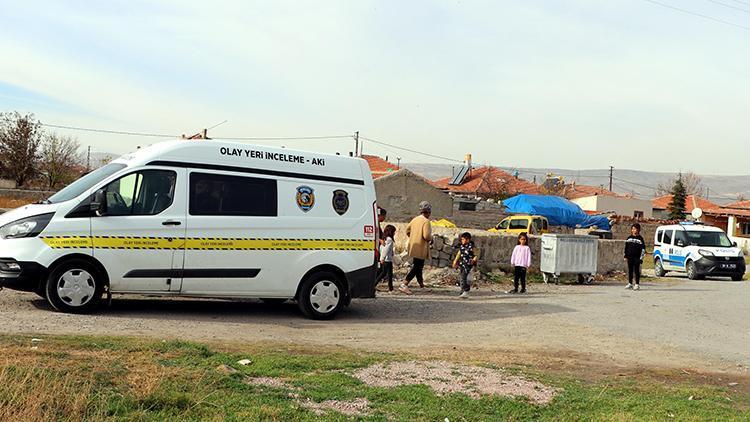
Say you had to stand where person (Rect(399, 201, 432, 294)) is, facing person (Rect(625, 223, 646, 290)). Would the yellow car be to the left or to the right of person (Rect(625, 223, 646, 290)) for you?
left

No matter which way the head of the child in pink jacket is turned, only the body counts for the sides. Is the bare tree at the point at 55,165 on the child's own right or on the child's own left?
on the child's own right

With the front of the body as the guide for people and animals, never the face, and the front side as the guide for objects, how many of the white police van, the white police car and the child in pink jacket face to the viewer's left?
1

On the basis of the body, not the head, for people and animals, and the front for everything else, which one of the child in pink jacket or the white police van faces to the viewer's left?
the white police van

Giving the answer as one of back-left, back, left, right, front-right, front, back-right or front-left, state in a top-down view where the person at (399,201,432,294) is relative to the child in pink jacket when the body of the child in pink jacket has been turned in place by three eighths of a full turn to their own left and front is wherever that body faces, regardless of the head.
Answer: back

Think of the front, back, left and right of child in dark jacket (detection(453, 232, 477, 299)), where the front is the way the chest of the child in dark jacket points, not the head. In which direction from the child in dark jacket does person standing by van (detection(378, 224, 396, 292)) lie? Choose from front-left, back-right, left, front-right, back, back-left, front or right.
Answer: front-right

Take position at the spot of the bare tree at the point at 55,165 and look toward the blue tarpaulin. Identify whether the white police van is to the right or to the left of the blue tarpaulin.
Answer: right

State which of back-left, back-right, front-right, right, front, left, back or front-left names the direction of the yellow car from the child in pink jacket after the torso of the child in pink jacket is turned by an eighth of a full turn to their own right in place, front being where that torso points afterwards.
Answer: back-right

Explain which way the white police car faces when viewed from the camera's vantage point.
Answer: facing the viewer and to the right of the viewer

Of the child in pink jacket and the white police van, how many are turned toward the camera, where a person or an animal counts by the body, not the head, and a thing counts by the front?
1

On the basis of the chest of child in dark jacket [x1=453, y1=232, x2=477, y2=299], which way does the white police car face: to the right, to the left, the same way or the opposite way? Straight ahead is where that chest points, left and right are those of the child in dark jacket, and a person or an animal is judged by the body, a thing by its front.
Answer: to the left

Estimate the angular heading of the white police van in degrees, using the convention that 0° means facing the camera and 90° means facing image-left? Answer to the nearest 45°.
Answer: approximately 90°

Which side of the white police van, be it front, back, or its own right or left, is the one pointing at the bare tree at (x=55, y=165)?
right

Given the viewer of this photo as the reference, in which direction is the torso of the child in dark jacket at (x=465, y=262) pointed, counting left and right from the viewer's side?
facing the viewer and to the left of the viewer

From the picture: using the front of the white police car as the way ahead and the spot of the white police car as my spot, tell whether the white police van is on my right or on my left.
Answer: on my right

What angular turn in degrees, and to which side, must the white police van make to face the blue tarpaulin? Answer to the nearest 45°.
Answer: approximately 135° to its right

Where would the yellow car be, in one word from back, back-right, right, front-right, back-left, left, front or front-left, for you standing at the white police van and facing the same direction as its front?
back-right
